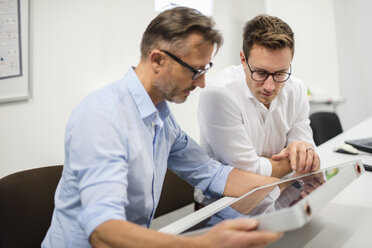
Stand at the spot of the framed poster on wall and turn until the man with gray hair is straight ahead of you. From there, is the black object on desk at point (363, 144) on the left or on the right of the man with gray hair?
left

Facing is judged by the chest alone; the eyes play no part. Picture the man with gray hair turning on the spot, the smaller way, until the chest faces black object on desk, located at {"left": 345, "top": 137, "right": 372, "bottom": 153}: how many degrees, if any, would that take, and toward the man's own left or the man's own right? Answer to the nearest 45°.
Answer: approximately 45° to the man's own left

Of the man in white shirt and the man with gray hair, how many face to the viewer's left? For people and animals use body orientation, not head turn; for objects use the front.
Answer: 0

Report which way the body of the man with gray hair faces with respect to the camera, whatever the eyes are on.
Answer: to the viewer's right

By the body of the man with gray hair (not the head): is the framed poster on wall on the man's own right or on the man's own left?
on the man's own left

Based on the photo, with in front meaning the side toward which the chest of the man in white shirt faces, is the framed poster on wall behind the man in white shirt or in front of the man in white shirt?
behind
